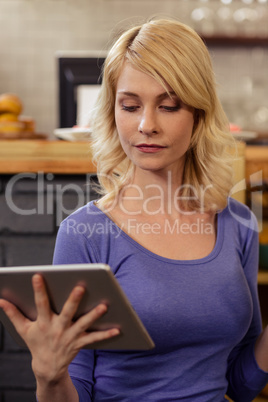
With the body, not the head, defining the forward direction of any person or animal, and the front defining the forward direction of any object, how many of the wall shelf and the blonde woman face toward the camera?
2

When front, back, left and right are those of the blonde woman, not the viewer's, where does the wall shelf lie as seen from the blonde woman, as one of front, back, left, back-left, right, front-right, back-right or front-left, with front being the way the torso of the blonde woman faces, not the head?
back

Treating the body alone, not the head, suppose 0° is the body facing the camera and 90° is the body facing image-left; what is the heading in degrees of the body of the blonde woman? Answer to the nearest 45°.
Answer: approximately 0°

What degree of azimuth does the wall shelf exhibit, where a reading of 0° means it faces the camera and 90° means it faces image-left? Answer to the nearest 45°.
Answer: approximately 0°

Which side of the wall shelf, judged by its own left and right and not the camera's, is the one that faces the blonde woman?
front
